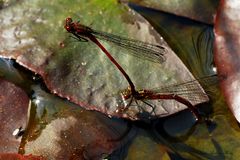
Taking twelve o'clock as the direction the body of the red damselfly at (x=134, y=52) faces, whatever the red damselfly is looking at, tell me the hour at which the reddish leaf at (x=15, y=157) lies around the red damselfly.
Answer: The reddish leaf is roughly at 10 o'clock from the red damselfly.

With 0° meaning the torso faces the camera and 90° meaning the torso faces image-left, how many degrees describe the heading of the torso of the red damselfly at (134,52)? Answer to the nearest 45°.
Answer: approximately 90°

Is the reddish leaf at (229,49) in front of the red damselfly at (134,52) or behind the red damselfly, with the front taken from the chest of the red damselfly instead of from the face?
behind
